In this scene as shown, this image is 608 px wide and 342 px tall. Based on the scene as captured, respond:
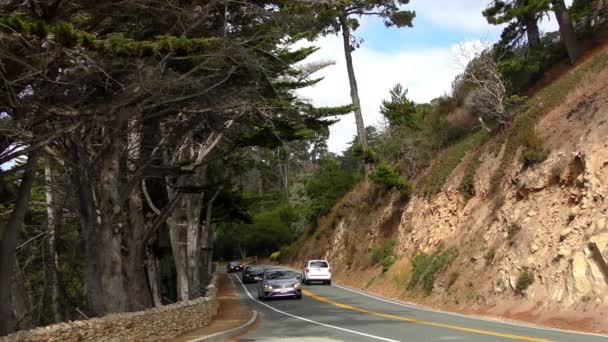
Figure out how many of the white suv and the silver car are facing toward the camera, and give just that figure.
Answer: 1

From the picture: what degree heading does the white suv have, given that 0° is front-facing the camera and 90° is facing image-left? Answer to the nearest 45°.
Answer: approximately 180°

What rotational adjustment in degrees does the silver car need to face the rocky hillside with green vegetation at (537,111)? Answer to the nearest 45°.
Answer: approximately 90° to its left

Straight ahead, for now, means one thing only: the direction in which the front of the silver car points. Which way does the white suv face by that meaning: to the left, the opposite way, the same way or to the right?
the opposite way

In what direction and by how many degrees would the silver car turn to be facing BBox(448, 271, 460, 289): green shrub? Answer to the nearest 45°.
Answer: approximately 45° to its left

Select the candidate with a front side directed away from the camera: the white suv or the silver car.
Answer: the white suv

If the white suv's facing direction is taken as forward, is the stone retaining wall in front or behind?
behind
